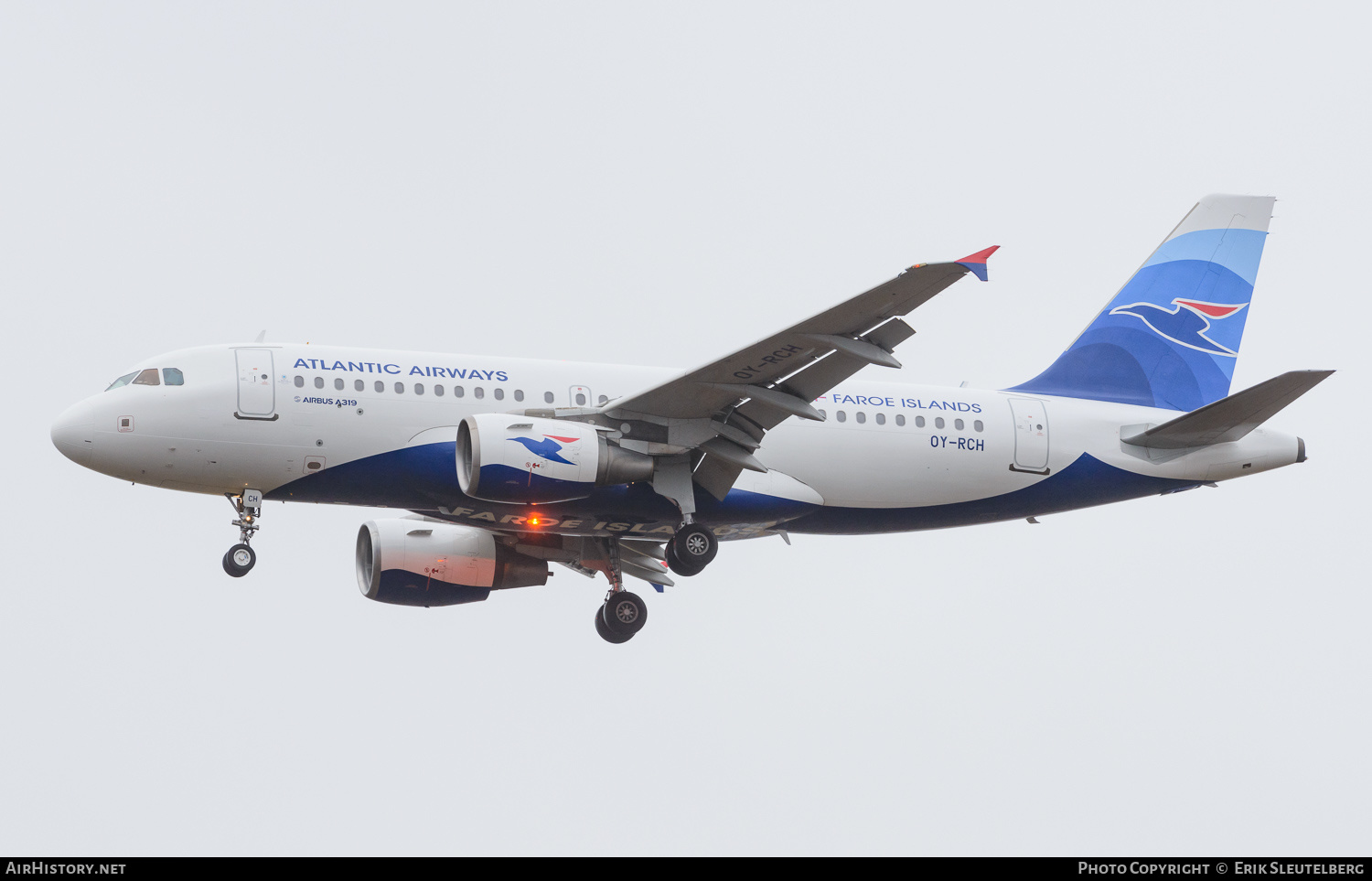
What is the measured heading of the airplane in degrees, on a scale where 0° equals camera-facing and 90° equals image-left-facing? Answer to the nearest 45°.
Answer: approximately 90°
